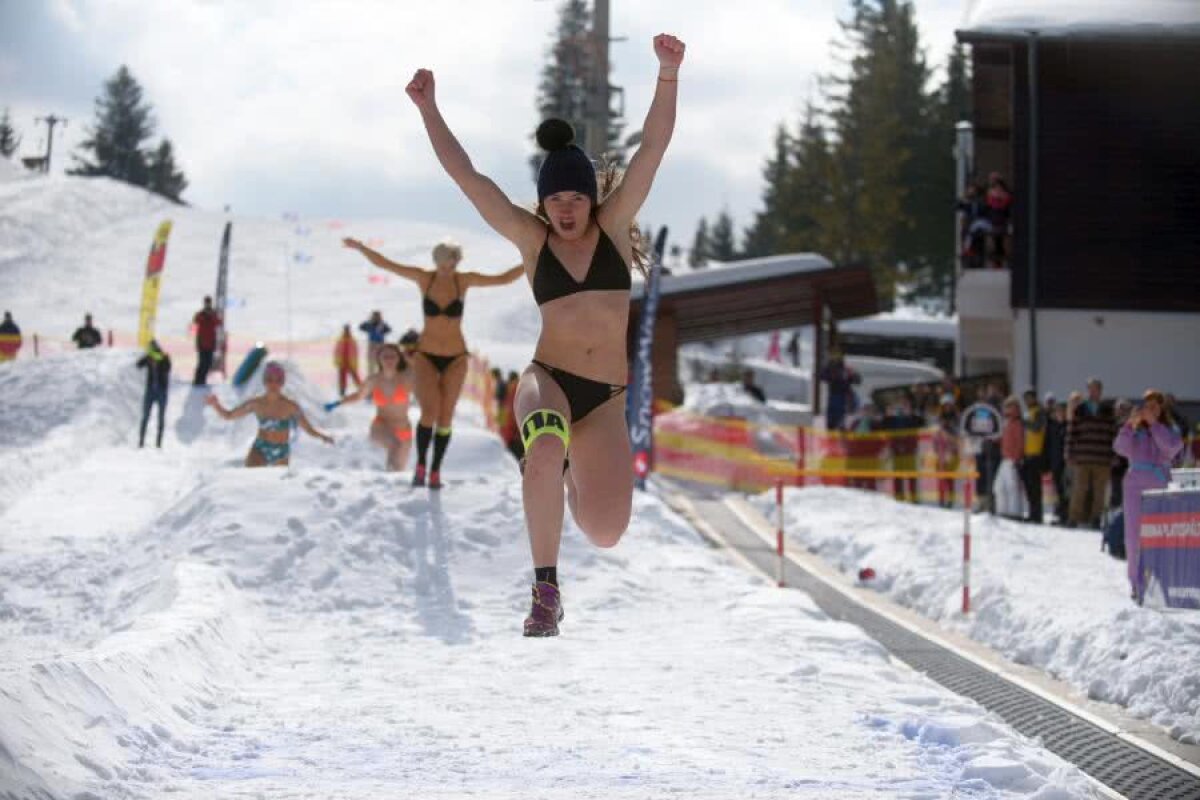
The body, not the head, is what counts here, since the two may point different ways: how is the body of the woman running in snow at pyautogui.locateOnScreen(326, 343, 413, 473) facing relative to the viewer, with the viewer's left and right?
facing the viewer

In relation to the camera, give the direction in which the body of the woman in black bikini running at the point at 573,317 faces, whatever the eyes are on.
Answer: toward the camera

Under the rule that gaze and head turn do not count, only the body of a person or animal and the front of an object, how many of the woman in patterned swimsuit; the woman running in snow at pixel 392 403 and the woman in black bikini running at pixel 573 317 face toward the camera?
3
